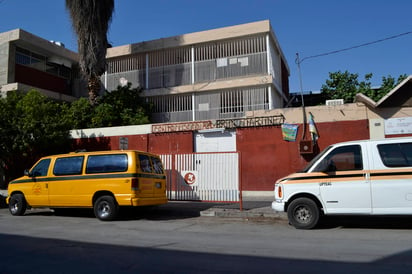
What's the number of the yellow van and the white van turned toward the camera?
0

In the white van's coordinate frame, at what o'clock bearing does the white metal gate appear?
The white metal gate is roughly at 1 o'clock from the white van.

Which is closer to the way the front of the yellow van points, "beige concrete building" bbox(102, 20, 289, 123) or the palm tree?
the palm tree

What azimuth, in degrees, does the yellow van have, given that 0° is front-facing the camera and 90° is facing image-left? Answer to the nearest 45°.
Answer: approximately 135°

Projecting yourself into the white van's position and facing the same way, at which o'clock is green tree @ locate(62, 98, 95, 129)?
The green tree is roughly at 1 o'clock from the white van.

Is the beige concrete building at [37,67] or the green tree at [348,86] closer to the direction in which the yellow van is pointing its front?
the beige concrete building

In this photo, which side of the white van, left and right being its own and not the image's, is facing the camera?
left

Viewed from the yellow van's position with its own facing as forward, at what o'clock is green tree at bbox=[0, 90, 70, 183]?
The green tree is roughly at 1 o'clock from the yellow van.

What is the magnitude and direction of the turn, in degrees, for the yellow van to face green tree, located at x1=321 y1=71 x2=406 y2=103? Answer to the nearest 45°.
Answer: approximately 90° to its right

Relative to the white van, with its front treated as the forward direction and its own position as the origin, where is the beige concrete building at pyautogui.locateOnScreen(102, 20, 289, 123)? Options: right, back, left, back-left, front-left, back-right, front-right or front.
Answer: front-right

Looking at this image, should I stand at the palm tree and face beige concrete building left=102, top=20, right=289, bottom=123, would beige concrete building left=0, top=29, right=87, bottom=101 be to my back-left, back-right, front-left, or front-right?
back-left
